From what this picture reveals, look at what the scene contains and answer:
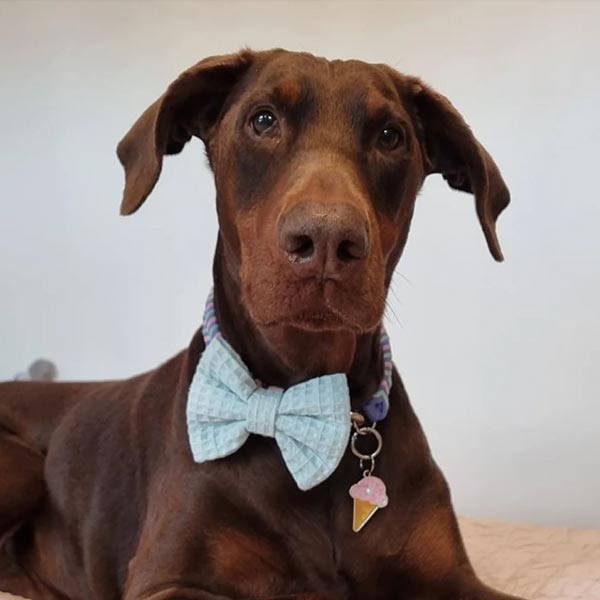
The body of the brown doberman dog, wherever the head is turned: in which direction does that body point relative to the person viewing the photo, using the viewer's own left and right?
facing the viewer and to the right of the viewer
